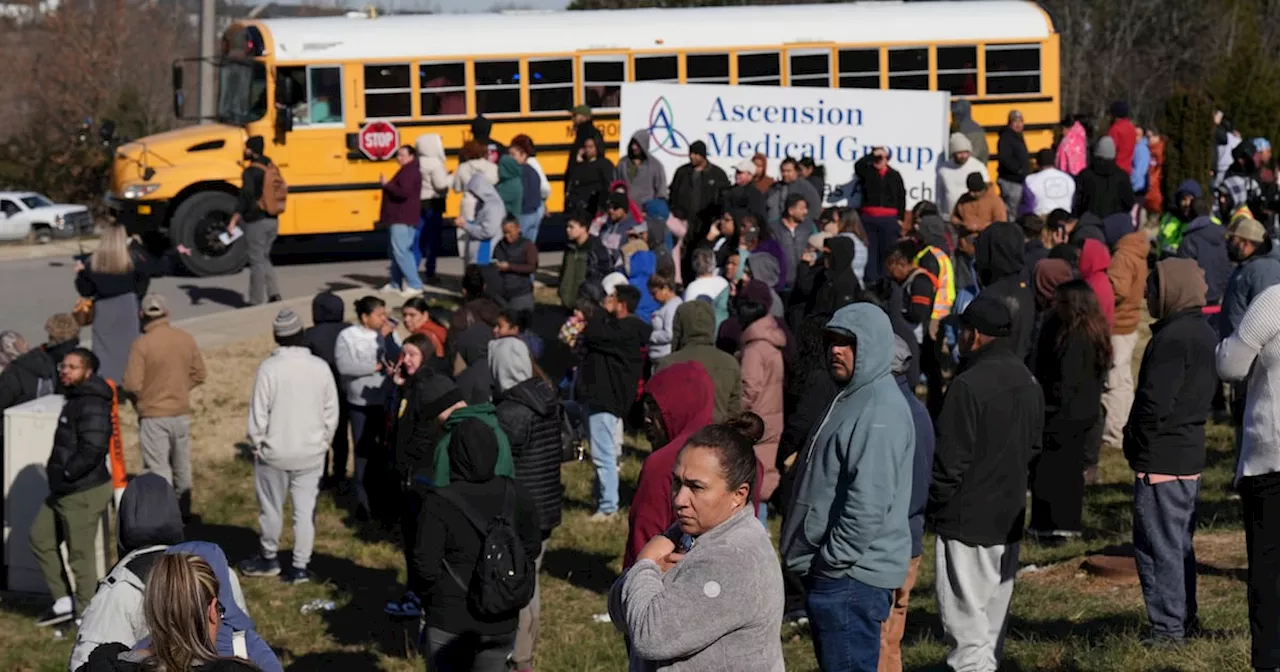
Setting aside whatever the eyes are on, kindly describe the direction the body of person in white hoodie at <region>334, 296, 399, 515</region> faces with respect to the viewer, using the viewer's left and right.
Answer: facing the viewer and to the right of the viewer

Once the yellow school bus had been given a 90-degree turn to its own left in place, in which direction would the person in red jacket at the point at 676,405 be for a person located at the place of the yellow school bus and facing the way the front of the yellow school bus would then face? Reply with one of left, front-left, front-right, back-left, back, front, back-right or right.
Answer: front

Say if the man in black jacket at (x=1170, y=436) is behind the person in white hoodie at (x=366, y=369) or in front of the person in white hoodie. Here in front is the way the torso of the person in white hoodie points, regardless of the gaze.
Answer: in front

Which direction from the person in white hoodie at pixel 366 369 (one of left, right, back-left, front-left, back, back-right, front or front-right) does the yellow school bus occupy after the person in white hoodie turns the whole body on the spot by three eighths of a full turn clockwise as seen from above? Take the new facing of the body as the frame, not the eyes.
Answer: right

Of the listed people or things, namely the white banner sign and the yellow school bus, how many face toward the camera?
1

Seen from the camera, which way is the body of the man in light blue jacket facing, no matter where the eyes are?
to the viewer's left

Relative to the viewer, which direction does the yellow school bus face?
to the viewer's left

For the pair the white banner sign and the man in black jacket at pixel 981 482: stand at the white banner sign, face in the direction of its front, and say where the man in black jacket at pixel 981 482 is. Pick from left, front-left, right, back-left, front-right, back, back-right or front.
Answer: front

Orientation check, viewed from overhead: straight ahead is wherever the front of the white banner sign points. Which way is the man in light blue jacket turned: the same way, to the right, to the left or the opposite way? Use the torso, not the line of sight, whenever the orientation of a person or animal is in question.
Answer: to the right

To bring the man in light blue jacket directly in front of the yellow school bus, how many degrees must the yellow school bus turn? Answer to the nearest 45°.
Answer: approximately 90° to its left

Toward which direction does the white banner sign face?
toward the camera
